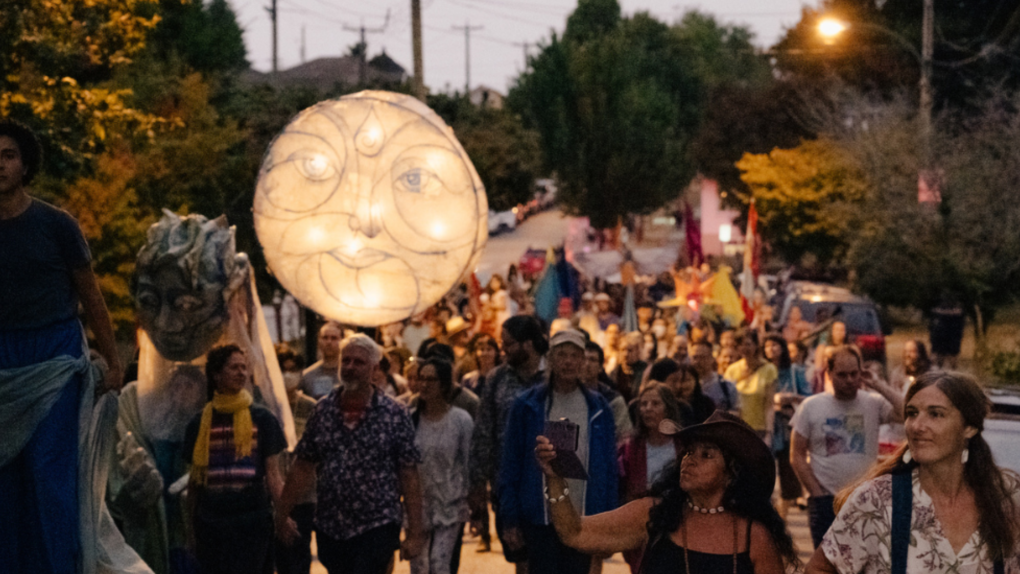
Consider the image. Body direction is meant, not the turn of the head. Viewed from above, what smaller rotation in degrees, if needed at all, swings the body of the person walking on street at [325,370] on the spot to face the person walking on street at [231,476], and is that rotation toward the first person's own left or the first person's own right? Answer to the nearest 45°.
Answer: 0° — they already face them

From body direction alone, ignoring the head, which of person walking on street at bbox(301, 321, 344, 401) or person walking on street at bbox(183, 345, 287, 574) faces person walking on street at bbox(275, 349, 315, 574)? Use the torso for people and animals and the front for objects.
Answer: person walking on street at bbox(301, 321, 344, 401)

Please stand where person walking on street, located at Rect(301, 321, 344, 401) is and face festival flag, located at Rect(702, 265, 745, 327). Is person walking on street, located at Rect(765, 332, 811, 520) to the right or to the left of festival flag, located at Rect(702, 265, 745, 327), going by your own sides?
right

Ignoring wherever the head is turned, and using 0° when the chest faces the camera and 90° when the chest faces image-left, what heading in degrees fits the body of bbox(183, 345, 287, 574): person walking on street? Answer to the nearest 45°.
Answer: approximately 0°

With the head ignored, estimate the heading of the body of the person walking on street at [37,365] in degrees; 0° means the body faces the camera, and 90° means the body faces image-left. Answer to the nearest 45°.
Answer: approximately 0°

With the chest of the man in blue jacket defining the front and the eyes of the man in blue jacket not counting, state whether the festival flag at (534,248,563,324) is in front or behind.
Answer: behind
